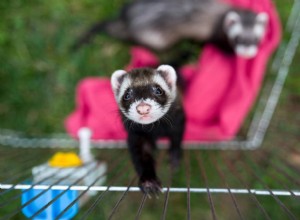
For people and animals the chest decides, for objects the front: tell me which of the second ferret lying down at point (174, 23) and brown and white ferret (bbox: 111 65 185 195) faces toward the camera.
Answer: the brown and white ferret

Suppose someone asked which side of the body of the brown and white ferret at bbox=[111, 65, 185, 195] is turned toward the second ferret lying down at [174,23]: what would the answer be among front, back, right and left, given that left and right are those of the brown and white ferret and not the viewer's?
back

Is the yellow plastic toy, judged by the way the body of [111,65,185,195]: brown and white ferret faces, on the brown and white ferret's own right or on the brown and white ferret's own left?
on the brown and white ferret's own right

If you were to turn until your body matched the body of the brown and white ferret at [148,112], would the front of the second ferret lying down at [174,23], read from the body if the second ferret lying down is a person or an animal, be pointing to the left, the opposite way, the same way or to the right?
to the left

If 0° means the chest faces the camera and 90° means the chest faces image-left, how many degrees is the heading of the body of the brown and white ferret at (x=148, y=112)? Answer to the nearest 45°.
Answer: approximately 0°

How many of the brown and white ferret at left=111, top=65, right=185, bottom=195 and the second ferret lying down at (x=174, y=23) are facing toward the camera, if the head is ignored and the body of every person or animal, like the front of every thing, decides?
1

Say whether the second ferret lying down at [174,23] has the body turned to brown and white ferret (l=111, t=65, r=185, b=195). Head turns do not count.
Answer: no

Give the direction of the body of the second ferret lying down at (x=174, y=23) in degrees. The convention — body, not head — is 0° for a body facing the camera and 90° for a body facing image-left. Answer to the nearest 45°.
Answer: approximately 270°
